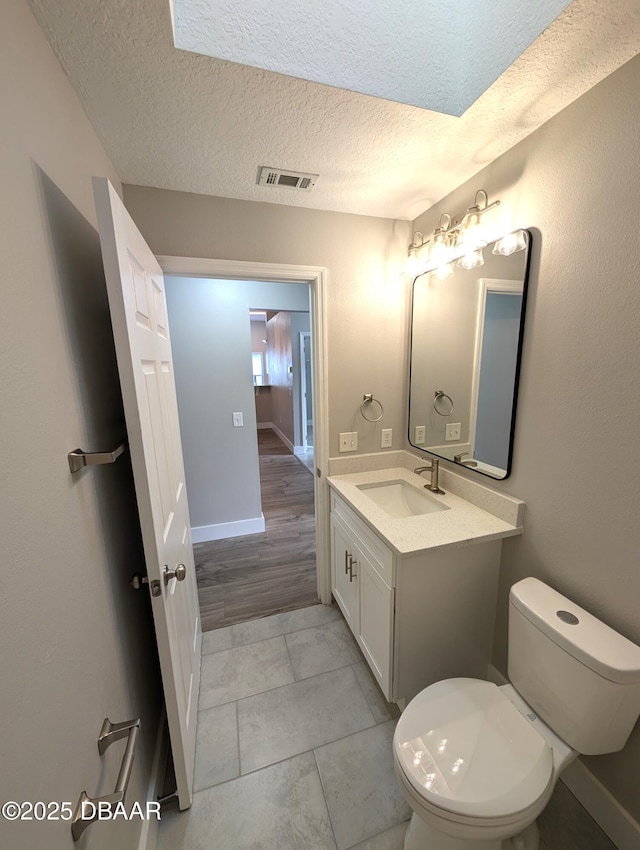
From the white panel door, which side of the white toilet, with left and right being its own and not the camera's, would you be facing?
front

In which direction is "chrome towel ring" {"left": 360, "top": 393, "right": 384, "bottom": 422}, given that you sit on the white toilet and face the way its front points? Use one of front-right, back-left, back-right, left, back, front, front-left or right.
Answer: right

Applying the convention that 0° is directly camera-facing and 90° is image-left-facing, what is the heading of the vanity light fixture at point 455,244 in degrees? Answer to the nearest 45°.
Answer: approximately 45°

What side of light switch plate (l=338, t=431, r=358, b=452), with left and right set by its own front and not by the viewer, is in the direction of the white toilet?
front

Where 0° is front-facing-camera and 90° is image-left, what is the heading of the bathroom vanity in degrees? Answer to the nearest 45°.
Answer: approximately 45°

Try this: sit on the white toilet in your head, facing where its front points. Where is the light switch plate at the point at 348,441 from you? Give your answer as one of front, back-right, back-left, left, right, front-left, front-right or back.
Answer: right

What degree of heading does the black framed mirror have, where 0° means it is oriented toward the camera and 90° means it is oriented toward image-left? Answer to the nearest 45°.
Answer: approximately 45°

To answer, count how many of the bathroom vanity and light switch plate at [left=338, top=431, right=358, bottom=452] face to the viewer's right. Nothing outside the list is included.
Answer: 0
